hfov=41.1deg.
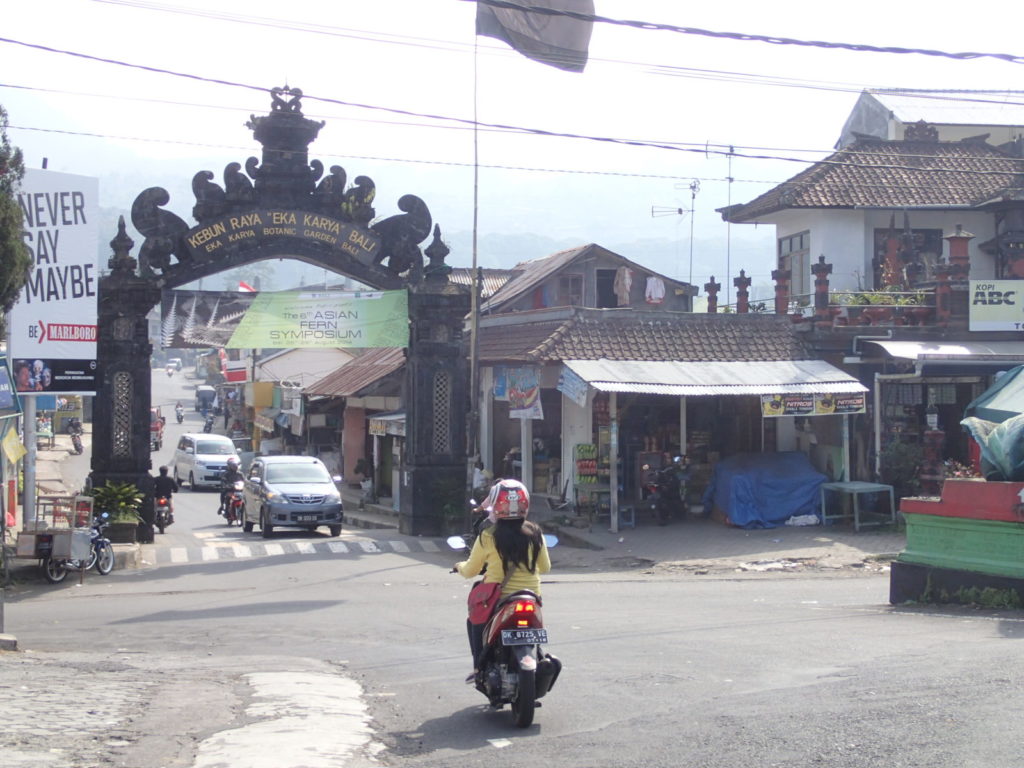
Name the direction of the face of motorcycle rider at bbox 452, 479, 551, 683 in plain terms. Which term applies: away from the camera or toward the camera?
away from the camera

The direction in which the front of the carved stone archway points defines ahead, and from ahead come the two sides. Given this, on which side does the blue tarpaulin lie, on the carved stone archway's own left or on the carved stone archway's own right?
on the carved stone archway's own left

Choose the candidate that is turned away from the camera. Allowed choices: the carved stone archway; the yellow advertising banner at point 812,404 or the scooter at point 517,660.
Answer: the scooter

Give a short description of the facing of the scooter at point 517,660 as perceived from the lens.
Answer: facing away from the viewer

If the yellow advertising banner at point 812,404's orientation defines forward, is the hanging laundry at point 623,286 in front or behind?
behind

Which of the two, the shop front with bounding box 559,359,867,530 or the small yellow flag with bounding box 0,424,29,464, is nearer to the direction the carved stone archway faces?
the small yellow flag
